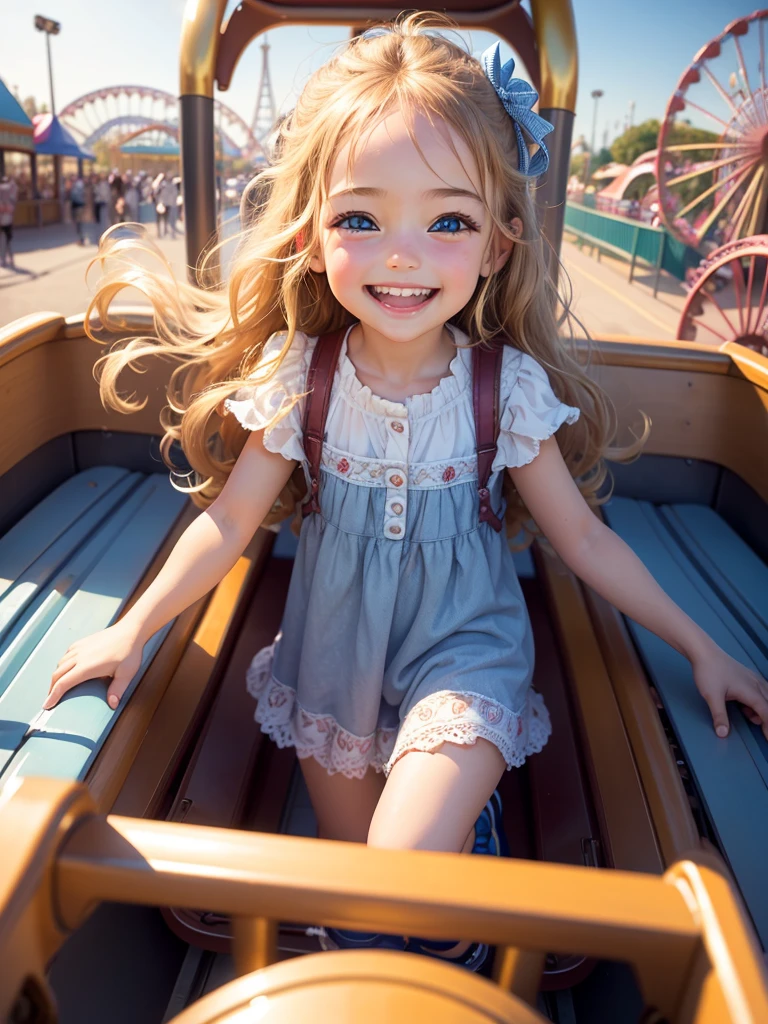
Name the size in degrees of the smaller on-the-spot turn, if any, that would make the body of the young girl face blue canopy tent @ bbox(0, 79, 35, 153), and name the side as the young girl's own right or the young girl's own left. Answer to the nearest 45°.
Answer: approximately 135° to the young girl's own right

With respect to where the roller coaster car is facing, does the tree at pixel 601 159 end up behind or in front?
behind

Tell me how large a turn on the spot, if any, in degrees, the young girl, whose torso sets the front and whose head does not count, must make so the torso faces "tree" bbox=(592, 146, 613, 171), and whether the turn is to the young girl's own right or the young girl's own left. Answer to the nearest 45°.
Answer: approximately 180°

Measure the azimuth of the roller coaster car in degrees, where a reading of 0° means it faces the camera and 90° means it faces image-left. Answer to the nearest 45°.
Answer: approximately 0°

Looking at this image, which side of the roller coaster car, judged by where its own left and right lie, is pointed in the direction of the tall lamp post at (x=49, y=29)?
back

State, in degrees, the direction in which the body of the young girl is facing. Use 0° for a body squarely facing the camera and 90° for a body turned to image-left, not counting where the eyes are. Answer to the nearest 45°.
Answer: approximately 0°

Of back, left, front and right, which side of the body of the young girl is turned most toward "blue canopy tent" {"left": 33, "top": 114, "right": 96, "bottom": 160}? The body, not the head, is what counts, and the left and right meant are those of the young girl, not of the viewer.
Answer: back
